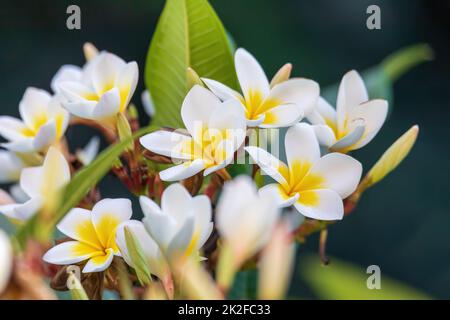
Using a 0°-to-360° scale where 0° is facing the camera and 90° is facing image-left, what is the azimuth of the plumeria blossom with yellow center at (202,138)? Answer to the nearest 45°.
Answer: approximately 45°

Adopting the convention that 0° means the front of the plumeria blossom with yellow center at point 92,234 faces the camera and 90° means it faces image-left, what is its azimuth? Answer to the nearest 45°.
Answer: approximately 45°
